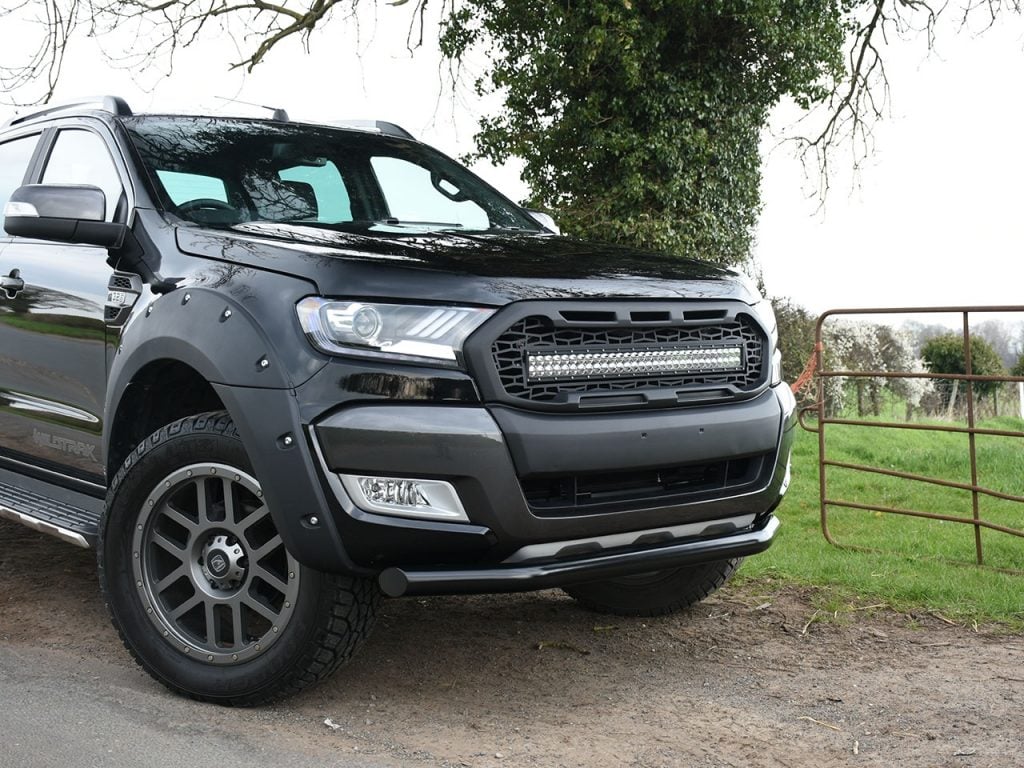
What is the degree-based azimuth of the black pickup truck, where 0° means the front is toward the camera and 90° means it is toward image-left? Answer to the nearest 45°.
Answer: approximately 315°
